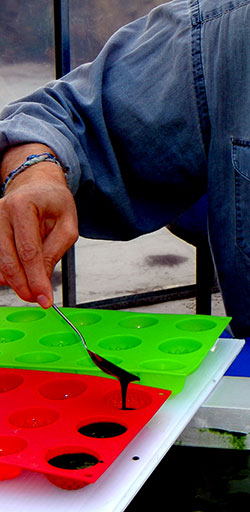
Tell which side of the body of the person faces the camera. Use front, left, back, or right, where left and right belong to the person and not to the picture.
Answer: front

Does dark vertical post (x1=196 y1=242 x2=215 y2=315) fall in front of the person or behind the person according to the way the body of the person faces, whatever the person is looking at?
behind

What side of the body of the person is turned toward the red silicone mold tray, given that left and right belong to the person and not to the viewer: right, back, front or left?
front
